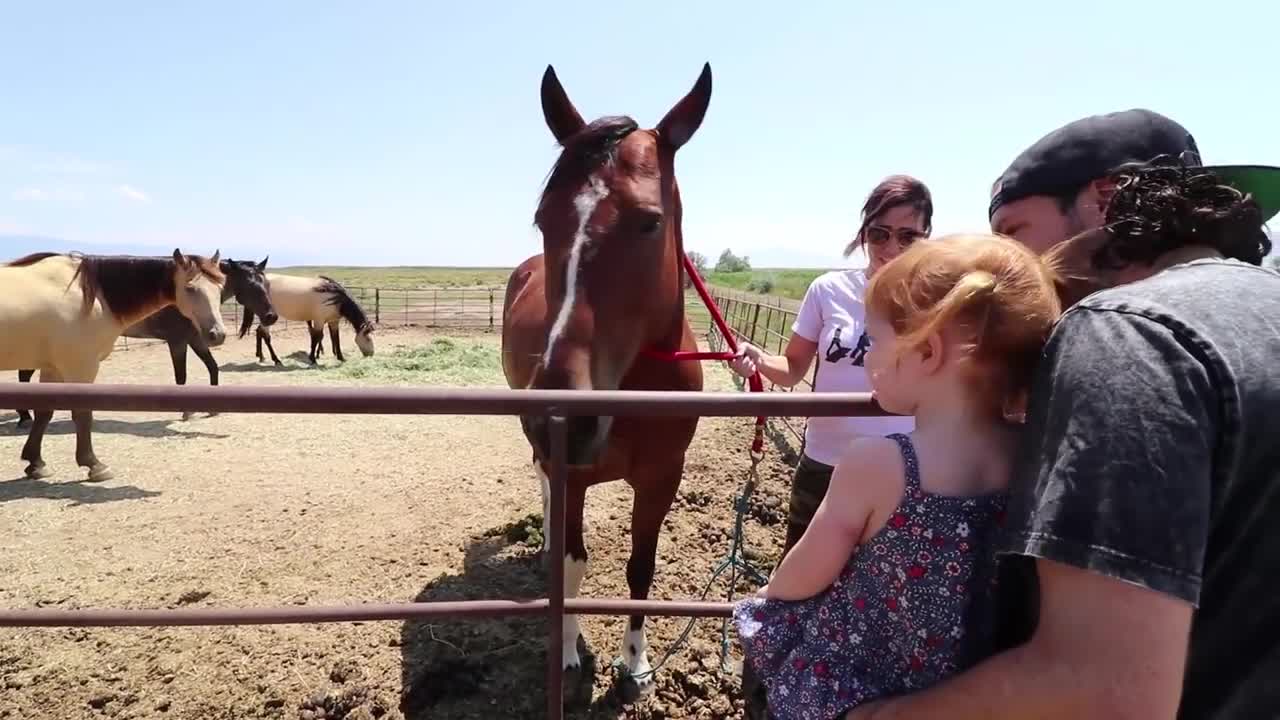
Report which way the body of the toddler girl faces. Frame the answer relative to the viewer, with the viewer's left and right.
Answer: facing away from the viewer and to the left of the viewer

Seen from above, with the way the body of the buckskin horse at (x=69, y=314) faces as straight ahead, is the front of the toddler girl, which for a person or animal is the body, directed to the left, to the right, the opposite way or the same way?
to the left

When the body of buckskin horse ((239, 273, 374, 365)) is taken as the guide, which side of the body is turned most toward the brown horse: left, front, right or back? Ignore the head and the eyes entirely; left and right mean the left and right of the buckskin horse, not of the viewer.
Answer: right

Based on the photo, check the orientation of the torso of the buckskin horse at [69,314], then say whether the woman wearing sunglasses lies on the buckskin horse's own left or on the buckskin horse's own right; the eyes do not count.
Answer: on the buckskin horse's own right

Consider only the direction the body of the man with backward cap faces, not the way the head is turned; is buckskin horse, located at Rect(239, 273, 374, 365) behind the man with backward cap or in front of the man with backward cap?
in front

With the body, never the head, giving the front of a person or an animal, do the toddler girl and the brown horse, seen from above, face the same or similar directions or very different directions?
very different directions

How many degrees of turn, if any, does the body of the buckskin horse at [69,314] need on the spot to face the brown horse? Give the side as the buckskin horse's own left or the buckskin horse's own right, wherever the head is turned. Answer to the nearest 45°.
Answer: approximately 90° to the buckskin horse's own right

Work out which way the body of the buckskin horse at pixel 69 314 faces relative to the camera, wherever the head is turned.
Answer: to the viewer's right

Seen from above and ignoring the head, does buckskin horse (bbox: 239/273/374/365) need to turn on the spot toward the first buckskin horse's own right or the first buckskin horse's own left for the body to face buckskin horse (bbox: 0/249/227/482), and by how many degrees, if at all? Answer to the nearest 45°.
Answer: approximately 90° to the first buckskin horse's own right

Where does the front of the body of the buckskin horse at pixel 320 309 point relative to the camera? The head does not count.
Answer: to the viewer's right

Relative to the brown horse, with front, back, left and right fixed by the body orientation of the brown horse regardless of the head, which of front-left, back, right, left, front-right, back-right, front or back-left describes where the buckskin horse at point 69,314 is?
back-right
